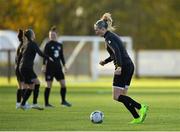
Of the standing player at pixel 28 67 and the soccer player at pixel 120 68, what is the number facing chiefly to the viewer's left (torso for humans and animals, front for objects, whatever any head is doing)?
1

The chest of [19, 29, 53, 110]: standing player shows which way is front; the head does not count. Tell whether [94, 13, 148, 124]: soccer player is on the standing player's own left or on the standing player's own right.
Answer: on the standing player's own right

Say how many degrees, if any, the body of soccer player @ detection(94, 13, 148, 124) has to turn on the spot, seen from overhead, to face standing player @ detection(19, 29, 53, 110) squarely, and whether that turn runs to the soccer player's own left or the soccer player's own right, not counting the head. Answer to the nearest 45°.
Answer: approximately 45° to the soccer player's own right

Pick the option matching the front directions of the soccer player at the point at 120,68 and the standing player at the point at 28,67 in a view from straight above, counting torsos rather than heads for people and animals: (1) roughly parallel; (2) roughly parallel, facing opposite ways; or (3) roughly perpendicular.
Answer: roughly parallel, facing opposite ways

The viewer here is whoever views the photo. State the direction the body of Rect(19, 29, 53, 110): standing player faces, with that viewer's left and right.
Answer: facing to the right of the viewer

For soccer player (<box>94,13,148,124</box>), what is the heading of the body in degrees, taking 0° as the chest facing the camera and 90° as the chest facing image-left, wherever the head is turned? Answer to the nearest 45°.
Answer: approximately 90°
